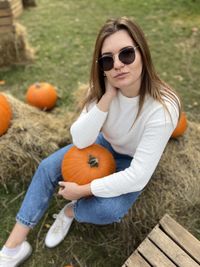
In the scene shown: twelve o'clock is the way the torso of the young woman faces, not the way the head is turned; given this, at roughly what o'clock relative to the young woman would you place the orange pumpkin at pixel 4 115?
The orange pumpkin is roughly at 3 o'clock from the young woman.

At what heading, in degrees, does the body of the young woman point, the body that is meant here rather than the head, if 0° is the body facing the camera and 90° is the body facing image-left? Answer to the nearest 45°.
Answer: approximately 45°

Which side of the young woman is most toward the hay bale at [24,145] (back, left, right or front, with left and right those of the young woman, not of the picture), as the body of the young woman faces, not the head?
right

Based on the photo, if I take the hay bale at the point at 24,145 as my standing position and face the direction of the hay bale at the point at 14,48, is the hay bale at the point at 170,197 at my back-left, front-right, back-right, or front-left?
back-right

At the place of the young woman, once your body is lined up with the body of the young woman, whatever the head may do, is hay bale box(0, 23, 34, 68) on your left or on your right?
on your right

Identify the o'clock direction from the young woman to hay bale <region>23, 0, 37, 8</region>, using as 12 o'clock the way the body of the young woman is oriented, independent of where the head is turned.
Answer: The hay bale is roughly at 4 o'clock from the young woman.
